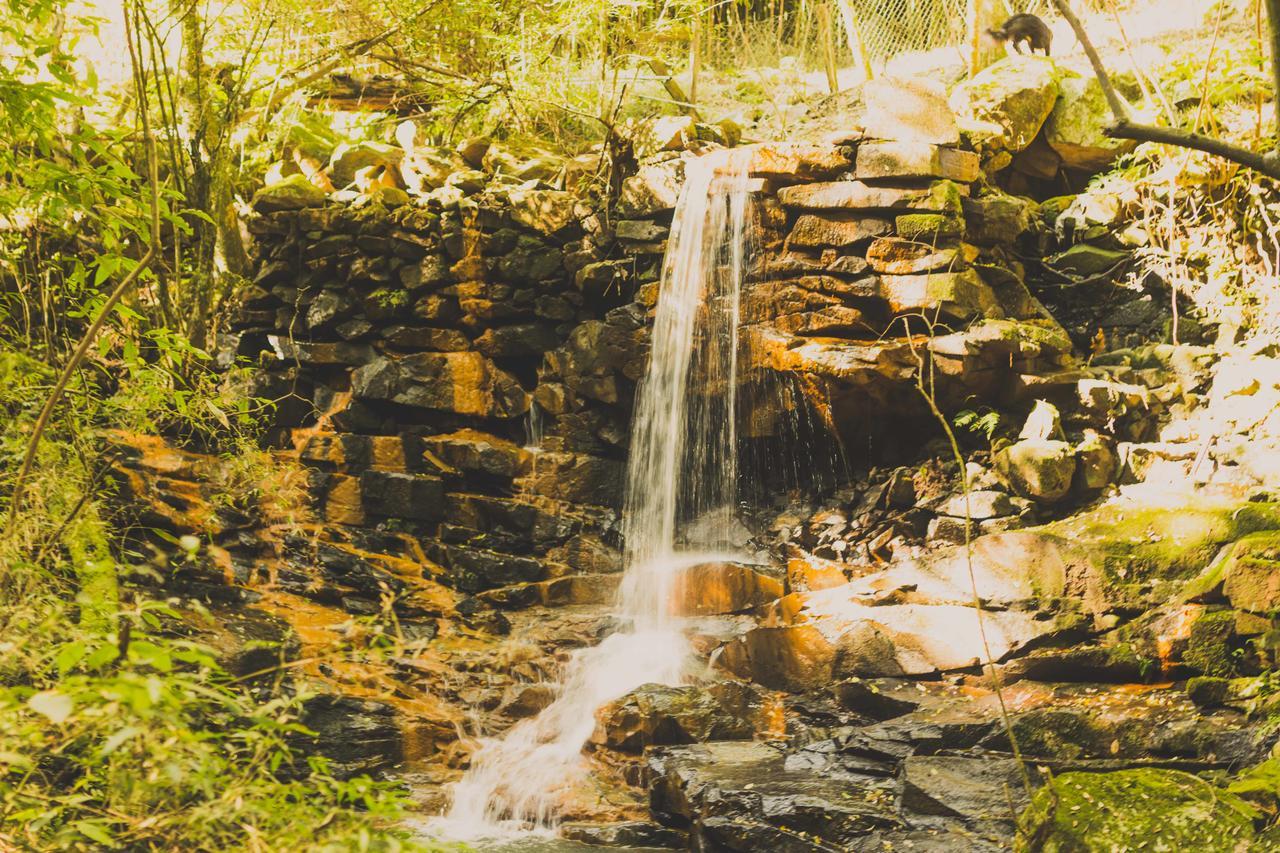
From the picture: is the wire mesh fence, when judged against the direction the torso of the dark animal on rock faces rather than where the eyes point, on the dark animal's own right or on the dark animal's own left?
on the dark animal's own right

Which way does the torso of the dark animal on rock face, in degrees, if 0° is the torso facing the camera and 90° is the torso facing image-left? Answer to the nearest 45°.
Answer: approximately 90°

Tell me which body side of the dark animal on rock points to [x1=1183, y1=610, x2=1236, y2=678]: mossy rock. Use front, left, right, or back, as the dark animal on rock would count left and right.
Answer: left

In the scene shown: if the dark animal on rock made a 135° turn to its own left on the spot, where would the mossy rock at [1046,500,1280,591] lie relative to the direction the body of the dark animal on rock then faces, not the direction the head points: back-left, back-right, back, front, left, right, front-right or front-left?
front-right

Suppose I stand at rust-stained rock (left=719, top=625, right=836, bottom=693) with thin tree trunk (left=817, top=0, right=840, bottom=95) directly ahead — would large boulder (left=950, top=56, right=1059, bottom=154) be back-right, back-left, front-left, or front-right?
front-right

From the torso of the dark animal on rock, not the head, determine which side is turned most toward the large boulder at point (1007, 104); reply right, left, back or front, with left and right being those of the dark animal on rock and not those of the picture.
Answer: left

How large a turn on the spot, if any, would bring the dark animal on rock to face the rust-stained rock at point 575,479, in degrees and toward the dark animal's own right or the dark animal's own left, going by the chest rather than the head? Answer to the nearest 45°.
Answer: approximately 45° to the dark animal's own left

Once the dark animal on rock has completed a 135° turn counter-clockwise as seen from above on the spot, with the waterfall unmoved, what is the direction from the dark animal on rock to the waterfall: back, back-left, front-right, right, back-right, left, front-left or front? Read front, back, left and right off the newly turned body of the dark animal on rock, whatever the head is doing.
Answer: right

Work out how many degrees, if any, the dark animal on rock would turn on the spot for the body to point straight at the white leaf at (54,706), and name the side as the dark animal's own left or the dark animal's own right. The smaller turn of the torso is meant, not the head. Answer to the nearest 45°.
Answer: approximately 90° to the dark animal's own left

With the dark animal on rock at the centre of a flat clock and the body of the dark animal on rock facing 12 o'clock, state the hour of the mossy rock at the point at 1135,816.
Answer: The mossy rock is roughly at 9 o'clock from the dark animal on rock.

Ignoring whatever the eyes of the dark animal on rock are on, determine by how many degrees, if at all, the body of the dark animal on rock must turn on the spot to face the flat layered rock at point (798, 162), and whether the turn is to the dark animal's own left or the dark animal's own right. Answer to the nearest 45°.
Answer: approximately 45° to the dark animal's own left

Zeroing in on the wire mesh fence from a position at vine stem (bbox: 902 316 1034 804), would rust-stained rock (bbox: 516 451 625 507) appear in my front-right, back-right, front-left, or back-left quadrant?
front-left
